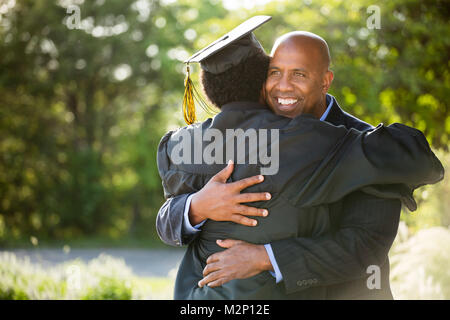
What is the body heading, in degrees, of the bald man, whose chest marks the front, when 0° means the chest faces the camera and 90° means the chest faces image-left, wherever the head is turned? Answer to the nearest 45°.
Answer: approximately 45°
